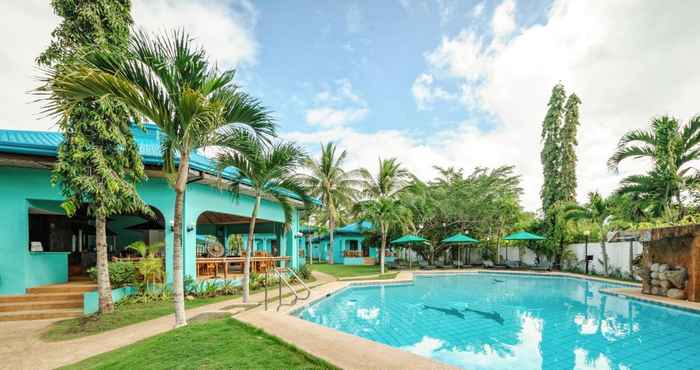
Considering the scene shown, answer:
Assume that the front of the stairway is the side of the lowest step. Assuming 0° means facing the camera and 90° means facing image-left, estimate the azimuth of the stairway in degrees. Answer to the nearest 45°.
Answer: approximately 0°

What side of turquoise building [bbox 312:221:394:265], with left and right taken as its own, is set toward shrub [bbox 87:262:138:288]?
front

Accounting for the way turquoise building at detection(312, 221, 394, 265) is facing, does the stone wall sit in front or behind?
in front

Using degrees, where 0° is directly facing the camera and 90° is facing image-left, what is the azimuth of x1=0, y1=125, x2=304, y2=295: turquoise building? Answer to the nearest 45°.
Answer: approximately 315°

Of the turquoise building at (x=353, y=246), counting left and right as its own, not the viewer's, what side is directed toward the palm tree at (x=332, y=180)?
front

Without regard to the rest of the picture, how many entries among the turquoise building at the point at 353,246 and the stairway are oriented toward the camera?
2
